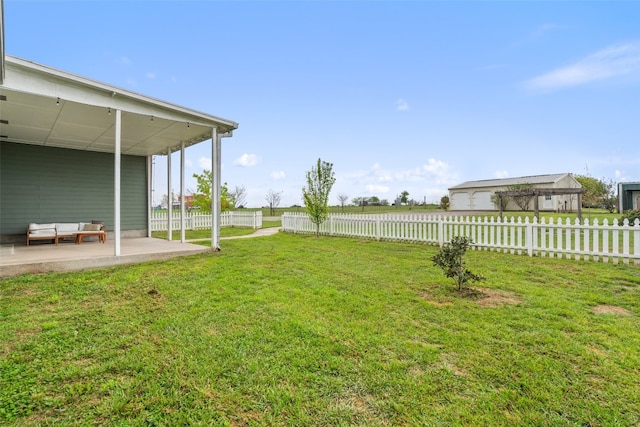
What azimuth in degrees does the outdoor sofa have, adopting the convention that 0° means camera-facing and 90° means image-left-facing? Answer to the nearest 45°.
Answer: approximately 0°

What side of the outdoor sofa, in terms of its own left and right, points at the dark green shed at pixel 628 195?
left

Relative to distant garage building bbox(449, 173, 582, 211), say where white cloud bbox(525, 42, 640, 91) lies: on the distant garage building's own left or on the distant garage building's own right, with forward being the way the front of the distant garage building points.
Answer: on the distant garage building's own left

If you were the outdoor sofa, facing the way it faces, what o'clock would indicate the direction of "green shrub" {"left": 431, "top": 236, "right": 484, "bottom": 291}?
The green shrub is roughly at 11 o'clock from the outdoor sofa.

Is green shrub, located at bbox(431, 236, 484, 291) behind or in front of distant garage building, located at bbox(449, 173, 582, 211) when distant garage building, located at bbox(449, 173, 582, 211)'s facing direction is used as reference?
in front

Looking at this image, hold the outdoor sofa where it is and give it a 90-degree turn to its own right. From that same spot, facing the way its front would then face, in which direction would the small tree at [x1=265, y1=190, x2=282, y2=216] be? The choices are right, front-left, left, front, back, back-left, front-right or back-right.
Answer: back-right

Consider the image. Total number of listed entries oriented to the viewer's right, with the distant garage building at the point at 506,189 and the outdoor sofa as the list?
0

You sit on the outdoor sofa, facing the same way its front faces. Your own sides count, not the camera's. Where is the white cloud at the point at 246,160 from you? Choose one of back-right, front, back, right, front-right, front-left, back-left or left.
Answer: back-left

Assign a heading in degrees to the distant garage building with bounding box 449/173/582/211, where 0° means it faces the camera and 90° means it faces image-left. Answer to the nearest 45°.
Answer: approximately 45°
